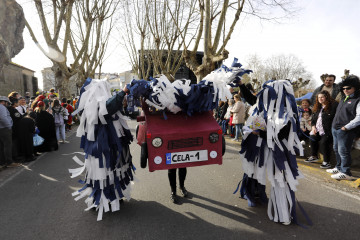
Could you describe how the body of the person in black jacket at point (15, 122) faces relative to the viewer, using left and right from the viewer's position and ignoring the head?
facing to the right of the viewer

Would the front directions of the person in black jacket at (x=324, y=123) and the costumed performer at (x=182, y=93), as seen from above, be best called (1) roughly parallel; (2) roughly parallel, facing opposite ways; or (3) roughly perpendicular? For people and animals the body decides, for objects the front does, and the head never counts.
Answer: roughly perpendicular

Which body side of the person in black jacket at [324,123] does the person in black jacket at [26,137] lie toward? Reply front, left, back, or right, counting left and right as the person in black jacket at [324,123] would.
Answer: front

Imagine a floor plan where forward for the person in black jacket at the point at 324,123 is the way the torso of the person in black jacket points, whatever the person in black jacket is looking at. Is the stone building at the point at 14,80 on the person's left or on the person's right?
on the person's right

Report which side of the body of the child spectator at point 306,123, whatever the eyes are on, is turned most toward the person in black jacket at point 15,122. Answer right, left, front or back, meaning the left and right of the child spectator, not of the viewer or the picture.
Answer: front

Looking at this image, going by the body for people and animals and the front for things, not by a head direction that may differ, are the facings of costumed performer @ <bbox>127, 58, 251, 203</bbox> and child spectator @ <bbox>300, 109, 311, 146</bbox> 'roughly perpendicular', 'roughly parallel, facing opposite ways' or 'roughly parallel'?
roughly parallel

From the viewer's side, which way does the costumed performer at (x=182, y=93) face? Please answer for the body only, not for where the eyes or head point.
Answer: toward the camera

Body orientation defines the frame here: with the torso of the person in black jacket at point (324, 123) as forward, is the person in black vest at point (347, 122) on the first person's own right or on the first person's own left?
on the first person's own left

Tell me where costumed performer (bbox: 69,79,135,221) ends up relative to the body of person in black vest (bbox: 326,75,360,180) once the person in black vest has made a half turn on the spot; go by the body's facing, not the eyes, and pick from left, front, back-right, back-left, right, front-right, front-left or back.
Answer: back

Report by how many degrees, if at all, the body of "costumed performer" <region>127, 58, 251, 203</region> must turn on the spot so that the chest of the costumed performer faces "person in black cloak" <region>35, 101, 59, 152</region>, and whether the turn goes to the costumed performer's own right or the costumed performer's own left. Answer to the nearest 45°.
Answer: approximately 135° to the costumed performer's own right

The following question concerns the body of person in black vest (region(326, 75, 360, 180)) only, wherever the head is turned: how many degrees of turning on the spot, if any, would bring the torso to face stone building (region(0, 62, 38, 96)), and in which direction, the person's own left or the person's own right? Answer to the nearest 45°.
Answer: approximately 45° to the person's own right

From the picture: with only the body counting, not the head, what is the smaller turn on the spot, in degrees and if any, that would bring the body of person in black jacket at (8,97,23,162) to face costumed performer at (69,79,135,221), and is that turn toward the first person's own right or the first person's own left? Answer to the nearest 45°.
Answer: approximately 90° to the first person's own right

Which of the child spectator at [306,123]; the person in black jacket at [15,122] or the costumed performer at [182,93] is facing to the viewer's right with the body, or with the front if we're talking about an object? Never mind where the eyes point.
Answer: the person in black jacket
